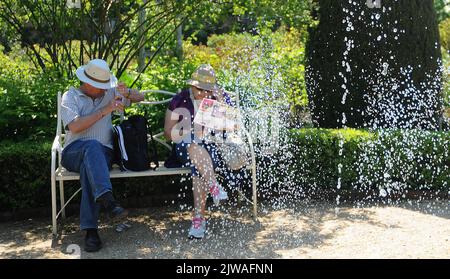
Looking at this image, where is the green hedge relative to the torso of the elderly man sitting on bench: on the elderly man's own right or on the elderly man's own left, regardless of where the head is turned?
on the elderly man's own left

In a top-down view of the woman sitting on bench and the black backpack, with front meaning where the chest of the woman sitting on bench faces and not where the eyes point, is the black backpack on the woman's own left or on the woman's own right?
on the woman's own right

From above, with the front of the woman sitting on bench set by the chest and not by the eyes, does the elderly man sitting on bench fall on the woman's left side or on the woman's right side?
on the woman's right side

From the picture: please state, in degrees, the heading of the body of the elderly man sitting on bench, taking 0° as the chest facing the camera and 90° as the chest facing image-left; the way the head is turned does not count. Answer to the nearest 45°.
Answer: approximately 315°

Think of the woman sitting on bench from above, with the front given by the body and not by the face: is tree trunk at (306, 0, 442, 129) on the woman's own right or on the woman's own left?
on the woman's own left

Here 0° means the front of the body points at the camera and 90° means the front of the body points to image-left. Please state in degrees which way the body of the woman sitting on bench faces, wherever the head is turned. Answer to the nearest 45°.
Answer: approximately 315°
